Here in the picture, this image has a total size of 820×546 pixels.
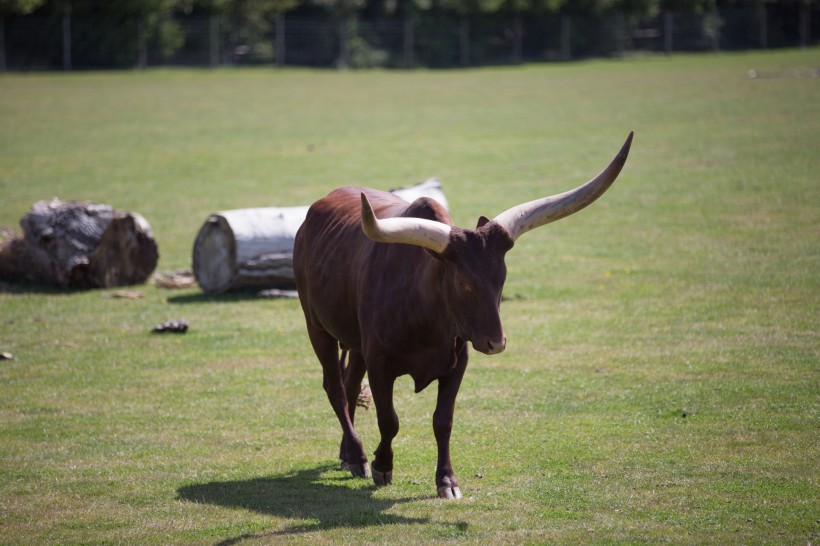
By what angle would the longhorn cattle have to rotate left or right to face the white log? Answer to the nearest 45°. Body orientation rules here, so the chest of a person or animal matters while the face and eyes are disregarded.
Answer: approximately 135° to its left

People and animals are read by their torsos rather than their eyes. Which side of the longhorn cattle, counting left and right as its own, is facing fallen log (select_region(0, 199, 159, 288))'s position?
back

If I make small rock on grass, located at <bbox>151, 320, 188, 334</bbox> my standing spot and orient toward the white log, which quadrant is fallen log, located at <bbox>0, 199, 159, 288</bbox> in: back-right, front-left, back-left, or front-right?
front-left

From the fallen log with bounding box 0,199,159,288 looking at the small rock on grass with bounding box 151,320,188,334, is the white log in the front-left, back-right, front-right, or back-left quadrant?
front-left

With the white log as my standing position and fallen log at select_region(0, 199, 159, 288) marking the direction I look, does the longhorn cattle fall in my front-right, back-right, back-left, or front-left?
back-left

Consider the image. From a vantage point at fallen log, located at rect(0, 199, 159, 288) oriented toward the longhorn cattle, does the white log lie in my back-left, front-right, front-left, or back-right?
front-left

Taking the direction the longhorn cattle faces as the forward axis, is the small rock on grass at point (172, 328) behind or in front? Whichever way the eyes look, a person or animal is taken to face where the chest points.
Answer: behind

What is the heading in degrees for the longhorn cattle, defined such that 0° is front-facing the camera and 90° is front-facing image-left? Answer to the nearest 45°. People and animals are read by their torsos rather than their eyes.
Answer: approximately 315°
